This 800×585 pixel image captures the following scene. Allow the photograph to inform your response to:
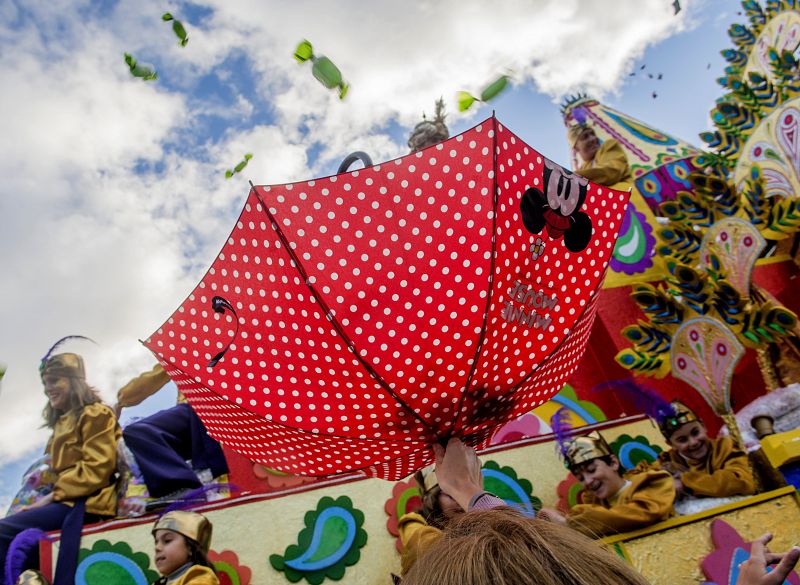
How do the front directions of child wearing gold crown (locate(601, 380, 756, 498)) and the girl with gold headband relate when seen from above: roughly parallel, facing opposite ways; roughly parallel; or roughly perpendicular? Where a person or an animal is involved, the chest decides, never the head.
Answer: roughly parallel

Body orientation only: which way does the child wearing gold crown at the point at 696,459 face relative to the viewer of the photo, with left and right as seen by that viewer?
facing the viewer and to the left of the viewer

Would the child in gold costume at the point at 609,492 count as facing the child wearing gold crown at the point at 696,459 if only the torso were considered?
no

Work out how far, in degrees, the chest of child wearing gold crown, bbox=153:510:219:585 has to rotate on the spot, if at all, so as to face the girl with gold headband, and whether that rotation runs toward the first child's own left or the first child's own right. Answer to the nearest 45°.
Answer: approximately 90° to the first child's own right

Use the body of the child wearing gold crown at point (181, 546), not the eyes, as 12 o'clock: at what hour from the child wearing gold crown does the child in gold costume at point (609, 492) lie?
The child in gold costume is roughly at 8 o'clock from the child wearing gold crown.

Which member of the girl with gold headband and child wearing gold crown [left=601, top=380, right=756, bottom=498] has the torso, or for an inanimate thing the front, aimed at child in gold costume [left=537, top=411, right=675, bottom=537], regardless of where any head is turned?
the child wearing gold crown

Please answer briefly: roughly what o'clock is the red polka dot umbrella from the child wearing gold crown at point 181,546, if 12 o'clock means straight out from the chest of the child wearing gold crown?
The red polka dot umbrella is roughly at 10 o'clock from the child wearing gold crown.

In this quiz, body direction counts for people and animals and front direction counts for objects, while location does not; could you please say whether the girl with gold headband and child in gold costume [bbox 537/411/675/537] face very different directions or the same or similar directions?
same or similar directions

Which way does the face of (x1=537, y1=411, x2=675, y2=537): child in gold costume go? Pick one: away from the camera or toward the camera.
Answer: toward the camera

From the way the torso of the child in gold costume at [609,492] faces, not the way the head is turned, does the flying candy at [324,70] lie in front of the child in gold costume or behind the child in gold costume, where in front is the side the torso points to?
in front

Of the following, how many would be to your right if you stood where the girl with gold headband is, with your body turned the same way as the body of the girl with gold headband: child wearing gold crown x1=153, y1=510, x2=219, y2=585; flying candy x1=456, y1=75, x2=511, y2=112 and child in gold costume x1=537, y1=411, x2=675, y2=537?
0

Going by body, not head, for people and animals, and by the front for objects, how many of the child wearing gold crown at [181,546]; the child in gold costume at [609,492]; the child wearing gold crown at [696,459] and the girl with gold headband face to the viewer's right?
0

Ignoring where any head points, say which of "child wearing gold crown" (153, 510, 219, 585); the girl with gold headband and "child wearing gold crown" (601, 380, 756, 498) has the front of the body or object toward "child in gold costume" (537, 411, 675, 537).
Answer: "child wearing gold crown" (601, 380, 756, 498)

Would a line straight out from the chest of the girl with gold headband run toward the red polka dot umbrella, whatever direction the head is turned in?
no

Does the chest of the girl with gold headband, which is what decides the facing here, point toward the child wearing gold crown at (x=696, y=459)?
no
